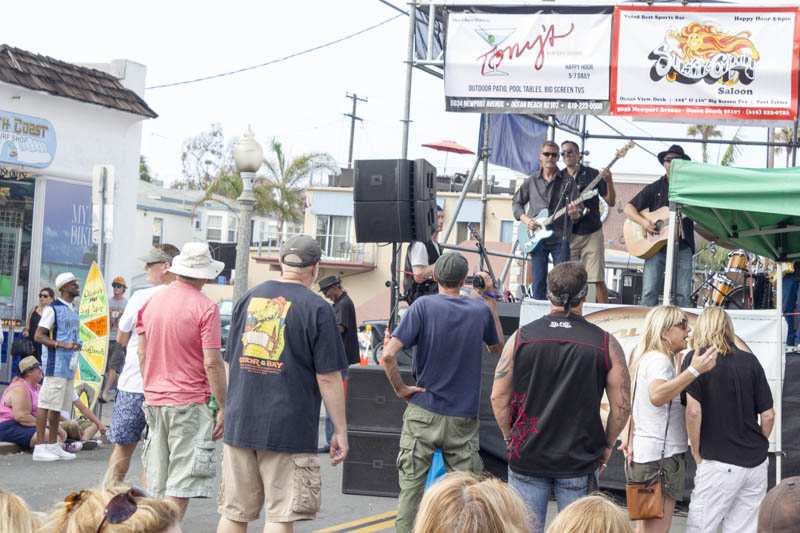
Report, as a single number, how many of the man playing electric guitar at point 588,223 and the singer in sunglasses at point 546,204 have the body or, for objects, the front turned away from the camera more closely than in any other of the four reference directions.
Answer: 0

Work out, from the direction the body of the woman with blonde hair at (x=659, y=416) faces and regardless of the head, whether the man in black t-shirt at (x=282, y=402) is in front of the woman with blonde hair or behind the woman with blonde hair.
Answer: behind

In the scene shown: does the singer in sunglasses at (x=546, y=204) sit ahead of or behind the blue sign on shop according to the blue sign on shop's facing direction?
ahead

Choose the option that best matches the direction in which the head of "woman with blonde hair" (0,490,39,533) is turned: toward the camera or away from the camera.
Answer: away from the camera

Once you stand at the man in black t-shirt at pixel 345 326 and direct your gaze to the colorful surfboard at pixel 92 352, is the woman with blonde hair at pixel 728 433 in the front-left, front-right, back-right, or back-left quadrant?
back-left

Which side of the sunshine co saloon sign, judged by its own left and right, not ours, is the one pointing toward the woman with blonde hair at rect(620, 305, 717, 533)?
front

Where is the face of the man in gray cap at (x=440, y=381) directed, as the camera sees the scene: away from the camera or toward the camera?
away from the camera

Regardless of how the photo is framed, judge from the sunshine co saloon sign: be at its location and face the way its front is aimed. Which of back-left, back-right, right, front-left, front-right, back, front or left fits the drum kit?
back

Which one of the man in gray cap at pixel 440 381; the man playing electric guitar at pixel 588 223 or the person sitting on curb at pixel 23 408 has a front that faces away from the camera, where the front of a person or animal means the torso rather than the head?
the man in gray cap

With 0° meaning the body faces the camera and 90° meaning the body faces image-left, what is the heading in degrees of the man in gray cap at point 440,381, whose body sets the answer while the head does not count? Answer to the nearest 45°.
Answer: approximately 180°

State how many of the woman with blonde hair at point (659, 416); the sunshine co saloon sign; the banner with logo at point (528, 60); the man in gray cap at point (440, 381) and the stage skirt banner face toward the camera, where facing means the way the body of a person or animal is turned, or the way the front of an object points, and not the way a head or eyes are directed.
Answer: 3

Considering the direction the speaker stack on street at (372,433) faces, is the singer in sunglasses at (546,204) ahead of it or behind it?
behind
